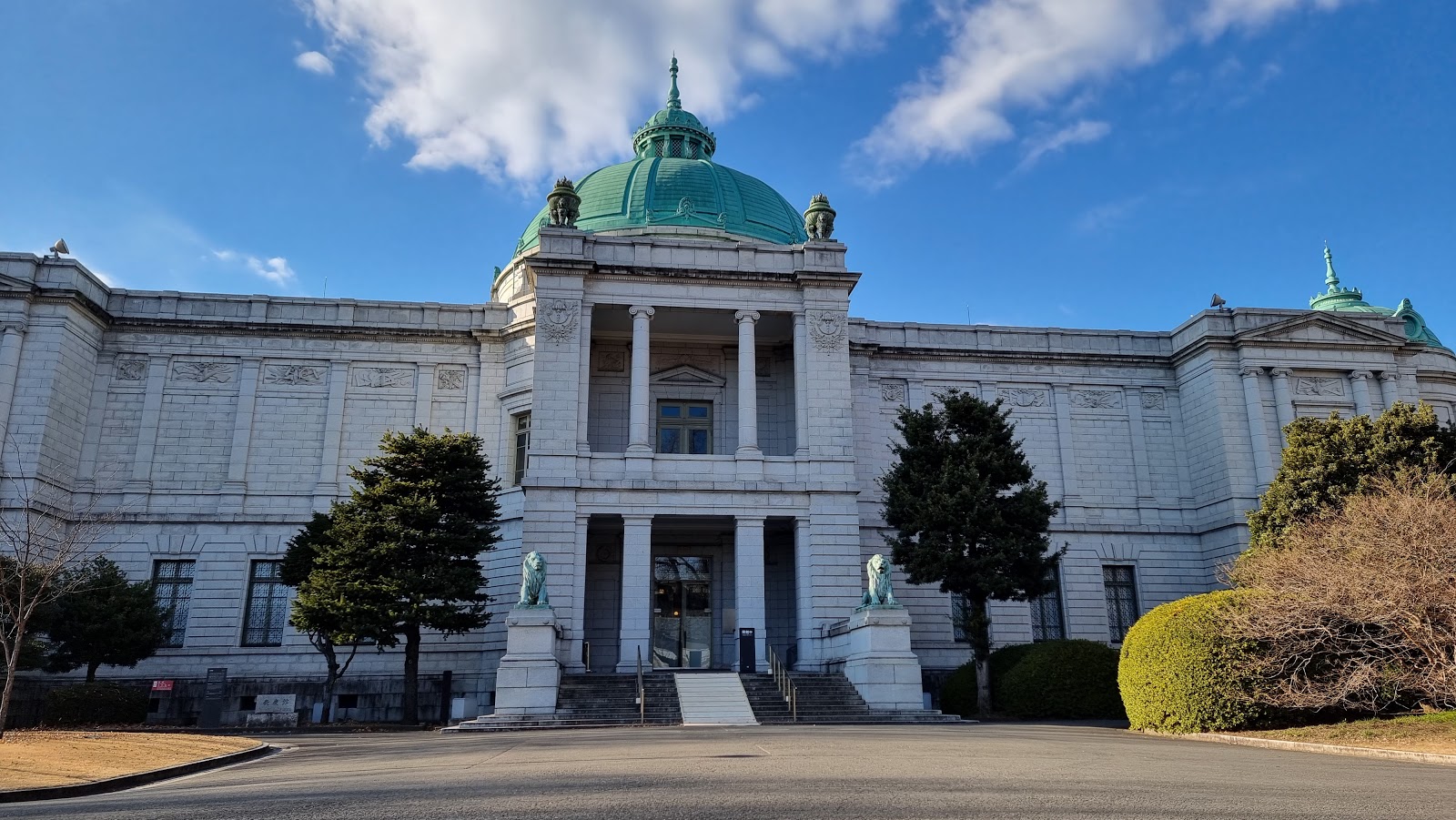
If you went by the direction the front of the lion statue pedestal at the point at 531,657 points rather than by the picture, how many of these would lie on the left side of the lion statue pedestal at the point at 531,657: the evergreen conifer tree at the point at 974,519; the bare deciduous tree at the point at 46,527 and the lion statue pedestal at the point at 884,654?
2

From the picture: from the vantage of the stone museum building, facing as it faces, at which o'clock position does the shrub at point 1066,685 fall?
The shrub is roughly at 10 o'clock from the stone museum building.

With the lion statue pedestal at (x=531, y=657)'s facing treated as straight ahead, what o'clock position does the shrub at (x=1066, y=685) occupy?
The shrub is roughly at 9 o'clock from the lion statue pedestal.

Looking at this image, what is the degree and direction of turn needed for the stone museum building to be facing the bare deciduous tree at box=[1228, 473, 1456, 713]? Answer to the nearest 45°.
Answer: approximately 45° to its left

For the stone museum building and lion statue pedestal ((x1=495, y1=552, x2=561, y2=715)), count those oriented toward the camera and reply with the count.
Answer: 2

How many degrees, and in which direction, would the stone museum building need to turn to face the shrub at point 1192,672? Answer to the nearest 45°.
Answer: approximately 45° to its left

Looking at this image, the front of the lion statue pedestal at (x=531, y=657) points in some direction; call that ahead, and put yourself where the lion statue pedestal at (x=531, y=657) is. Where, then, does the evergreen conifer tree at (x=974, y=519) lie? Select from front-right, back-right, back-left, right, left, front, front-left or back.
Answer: left

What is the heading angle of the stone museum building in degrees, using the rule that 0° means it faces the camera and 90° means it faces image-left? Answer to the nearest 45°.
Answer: approximately 0°

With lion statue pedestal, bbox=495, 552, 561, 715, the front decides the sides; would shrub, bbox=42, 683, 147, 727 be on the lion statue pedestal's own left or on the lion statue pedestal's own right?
on the lion statue pedestal's own right

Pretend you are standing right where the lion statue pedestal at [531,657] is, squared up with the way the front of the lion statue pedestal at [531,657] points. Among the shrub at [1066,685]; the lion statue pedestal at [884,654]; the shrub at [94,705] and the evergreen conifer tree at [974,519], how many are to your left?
3

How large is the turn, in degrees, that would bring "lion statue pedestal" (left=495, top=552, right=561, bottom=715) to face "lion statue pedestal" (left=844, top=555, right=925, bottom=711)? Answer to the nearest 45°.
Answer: approximately 90° to its left
